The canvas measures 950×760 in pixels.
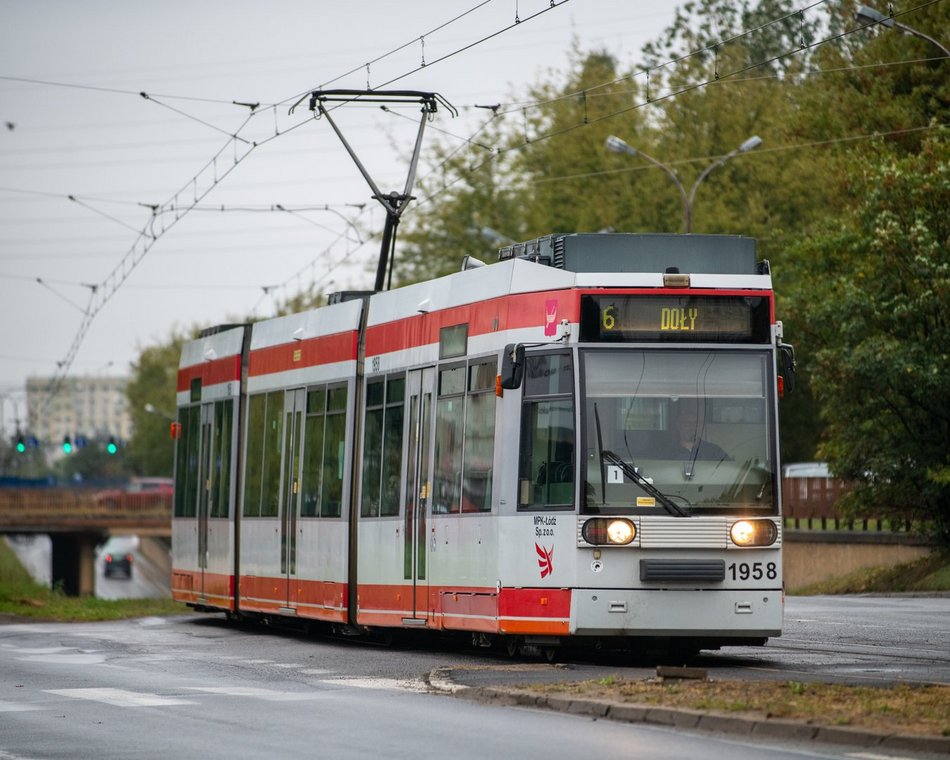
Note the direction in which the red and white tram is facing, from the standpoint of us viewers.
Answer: facing the viewer and to the right of the viewer

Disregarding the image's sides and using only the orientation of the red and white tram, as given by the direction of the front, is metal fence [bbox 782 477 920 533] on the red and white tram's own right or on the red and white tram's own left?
on the red and white tram's own left

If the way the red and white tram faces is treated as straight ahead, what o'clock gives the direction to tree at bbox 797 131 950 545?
The tree is roughly at 8 o'clock from the red and white tram.

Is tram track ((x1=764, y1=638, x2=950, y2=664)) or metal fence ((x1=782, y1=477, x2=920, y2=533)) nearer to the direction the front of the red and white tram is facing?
the tram track

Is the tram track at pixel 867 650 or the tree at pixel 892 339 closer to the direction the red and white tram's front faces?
the tram track
